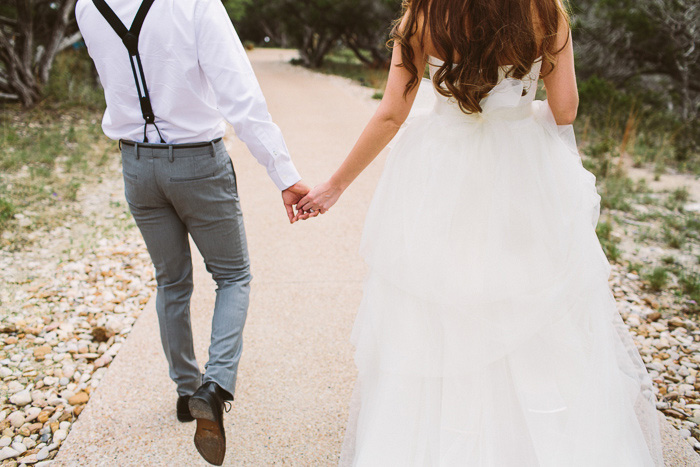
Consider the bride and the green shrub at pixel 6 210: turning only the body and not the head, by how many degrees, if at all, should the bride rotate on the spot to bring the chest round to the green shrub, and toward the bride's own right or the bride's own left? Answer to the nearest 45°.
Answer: approximately 90° to the bride's own left

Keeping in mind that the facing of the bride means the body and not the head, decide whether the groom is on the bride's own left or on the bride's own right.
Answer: on the bride's own left

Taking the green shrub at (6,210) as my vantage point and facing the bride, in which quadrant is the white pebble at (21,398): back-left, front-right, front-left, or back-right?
front-right

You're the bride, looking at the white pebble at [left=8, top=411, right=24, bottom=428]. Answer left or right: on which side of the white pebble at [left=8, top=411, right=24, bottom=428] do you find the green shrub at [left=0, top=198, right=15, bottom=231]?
right

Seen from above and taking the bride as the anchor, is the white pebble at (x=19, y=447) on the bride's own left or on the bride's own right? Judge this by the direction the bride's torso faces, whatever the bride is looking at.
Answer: on the bride's own left

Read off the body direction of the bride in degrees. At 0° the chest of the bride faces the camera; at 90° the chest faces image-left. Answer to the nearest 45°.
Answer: approximately 180°

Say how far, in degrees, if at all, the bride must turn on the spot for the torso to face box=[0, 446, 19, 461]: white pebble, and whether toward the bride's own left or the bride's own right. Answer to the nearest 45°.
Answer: approximately 90° to the bride's own left

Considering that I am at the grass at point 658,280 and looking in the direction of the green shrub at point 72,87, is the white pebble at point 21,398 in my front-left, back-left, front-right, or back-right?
front-left

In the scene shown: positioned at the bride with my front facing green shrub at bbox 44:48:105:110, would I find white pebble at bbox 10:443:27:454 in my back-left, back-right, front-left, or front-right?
front-left

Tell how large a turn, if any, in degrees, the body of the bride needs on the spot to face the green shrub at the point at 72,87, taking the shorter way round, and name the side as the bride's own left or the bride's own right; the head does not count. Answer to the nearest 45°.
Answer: approximately 45° to the bride's own left

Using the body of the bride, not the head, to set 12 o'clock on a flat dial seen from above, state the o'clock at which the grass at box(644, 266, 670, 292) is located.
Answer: The grass is roughly at 1 o'clock from the bride.

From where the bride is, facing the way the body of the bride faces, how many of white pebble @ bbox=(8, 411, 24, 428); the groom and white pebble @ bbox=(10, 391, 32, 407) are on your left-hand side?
3

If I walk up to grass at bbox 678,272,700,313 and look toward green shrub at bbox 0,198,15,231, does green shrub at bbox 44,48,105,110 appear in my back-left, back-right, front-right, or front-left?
front-right

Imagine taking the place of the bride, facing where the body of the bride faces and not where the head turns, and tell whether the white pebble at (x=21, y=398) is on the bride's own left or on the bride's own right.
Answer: on the bride's own left

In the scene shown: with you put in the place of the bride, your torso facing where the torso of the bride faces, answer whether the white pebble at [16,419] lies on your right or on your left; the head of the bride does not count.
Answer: on your left
